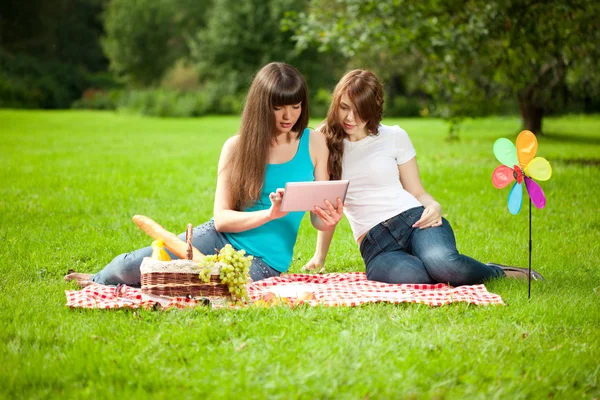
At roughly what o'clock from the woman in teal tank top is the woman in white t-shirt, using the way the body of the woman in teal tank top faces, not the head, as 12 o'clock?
The woman in white t-shirt is roughly at 10 o'clock from the woman in teal tank top.

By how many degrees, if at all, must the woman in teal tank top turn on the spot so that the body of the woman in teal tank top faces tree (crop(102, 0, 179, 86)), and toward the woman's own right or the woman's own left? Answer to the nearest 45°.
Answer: approximately 135° to the woman's own left

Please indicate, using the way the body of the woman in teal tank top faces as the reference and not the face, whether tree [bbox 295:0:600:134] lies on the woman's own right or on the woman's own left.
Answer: on the woman's own left

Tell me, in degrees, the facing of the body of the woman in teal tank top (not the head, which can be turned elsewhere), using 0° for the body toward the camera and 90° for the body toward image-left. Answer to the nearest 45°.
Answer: approximately 315°

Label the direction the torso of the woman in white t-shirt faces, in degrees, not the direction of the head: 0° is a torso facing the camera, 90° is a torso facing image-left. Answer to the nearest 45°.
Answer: approximately 0°

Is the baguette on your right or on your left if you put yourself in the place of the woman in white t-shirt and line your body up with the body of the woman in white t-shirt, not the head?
on your right

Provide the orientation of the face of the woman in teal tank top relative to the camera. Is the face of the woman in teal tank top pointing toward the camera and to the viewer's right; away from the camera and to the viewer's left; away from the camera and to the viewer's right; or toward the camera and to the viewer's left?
toward the camera and to the viewer's right
